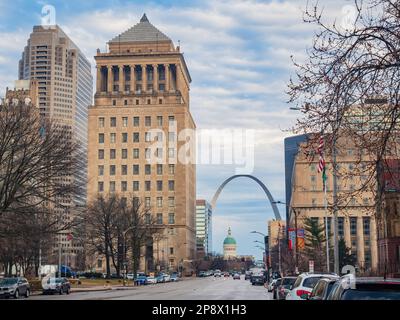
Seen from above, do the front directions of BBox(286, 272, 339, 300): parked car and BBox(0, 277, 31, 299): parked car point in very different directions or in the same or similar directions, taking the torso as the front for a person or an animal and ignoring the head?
very different directions

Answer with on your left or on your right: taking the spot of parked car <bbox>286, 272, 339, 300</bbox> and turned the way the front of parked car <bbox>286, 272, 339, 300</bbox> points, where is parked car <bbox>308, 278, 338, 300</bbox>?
on your right

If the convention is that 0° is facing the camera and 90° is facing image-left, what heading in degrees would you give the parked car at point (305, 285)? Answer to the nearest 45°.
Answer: approximately 225°

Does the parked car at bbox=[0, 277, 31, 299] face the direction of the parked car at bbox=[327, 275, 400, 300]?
no

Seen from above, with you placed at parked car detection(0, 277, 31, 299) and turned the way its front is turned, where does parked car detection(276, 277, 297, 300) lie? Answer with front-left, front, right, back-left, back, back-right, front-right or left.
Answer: left

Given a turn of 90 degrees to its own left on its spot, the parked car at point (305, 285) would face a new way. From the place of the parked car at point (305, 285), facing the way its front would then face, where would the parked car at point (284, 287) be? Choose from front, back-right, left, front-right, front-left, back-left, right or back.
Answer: front-right

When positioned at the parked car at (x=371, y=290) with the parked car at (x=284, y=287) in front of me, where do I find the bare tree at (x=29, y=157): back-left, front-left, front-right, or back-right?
front-left

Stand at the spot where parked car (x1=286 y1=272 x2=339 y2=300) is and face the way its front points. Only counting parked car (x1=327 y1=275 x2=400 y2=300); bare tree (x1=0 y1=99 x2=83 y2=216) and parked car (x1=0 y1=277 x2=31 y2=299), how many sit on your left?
2

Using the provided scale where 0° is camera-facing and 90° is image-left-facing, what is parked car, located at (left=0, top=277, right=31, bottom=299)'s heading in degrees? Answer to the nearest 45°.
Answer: approximately 45°

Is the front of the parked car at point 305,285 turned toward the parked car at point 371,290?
no

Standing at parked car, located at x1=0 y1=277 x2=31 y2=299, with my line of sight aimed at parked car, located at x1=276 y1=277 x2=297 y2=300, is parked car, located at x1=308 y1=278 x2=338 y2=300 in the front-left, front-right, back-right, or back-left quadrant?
front-right

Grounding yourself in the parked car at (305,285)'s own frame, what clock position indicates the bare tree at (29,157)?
The bare tree is roughly at 9 o'clock from the parked car.

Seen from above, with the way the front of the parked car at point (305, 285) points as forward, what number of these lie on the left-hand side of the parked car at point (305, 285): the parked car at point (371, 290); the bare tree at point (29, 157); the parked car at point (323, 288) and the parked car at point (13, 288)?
2
